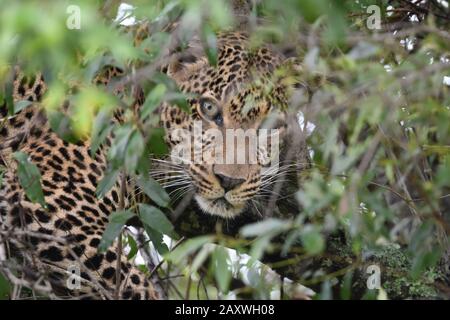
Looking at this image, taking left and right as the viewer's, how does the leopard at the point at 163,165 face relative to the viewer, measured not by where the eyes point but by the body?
facing the viewer and to the right of the viewer

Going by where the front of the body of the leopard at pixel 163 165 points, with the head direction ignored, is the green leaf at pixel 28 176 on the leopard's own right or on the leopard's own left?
on the leopard's own right

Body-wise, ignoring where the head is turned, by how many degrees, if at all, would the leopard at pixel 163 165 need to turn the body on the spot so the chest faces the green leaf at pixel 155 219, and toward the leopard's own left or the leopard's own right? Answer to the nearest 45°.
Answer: approximately 45° to the leopard's own right

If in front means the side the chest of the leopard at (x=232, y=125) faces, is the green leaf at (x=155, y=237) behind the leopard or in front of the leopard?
in front
